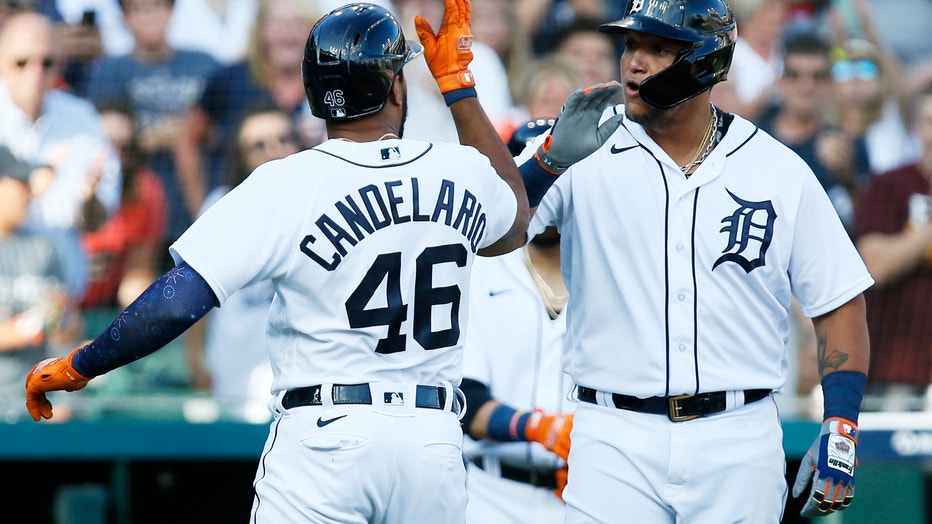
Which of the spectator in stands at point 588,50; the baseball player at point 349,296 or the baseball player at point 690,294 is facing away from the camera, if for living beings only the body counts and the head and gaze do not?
the baseball player at point 349,296

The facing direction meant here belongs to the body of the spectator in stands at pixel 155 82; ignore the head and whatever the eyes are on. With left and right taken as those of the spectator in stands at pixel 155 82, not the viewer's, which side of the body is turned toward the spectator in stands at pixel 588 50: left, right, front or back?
left

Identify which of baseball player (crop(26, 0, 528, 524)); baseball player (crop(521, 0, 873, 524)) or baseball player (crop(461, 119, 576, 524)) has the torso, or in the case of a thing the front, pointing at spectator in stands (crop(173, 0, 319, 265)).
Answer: baseball player (crop(26, 0, 528, 524))

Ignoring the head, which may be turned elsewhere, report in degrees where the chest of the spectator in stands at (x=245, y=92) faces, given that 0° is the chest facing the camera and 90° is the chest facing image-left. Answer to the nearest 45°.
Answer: approximately 0°

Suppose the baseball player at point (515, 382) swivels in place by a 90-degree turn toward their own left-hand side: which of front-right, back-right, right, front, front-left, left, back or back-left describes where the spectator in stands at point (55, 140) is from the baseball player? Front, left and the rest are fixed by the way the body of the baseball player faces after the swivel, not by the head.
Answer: left

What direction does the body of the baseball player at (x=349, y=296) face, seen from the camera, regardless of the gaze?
away from the camera

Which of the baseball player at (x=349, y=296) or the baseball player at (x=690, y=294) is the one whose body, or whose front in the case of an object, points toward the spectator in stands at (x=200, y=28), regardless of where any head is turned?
the baseball player at (x=349, y=296)
